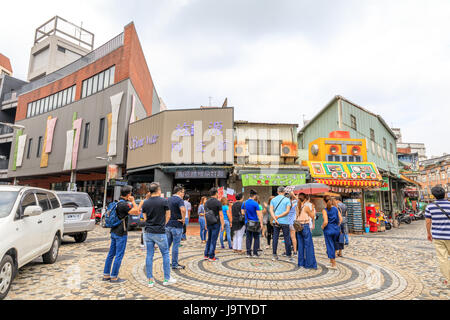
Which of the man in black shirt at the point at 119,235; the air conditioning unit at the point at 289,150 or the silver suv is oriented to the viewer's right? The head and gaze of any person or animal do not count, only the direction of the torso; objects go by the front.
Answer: the man in black shirt

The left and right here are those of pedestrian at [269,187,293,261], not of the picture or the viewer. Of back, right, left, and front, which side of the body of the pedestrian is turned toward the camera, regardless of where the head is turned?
back

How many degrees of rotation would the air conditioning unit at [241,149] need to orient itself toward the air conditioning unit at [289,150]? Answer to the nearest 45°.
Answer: approximately 90° to its left

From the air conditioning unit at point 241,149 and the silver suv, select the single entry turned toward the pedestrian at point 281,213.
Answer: the air conditioning unit

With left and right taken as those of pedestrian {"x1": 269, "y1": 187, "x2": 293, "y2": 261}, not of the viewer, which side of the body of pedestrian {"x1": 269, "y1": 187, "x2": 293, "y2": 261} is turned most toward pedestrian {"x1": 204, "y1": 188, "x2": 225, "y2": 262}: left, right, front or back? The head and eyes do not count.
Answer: left

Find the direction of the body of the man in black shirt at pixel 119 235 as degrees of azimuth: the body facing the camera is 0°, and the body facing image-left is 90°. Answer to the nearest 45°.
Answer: approximately 270°

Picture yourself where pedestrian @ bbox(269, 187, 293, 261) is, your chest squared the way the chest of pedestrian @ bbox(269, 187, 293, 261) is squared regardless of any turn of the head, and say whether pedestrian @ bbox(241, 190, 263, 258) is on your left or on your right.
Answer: on your left

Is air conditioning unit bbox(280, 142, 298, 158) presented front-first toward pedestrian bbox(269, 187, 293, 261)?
yes

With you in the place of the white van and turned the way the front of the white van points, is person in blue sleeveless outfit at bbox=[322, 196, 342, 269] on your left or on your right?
on your left
